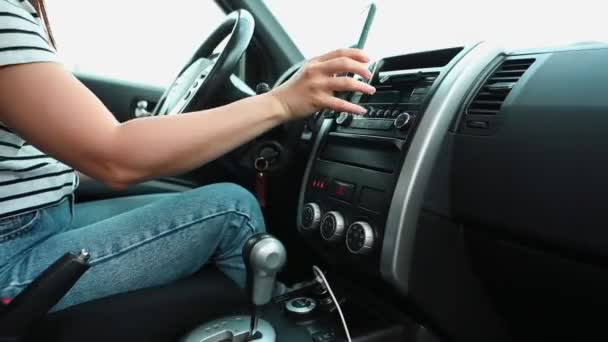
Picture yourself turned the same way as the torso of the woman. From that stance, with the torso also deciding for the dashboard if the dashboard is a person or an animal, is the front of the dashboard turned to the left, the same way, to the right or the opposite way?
the opposite way

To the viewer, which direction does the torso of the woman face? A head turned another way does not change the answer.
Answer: to the viewer's right

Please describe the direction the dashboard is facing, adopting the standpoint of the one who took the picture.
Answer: facing the viewer and to the left of the viewer

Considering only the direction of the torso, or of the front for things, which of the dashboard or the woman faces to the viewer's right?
the woman

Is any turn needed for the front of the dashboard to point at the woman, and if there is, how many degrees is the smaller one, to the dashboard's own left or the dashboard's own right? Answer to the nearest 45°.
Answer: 0° — it already faces them

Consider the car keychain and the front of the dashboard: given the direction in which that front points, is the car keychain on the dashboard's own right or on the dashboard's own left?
on the dashboard's own right

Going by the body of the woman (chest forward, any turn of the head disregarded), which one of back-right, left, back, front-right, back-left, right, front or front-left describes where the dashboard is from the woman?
front

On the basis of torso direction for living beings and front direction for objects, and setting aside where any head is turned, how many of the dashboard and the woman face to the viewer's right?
1

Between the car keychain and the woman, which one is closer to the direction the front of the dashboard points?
the woman
